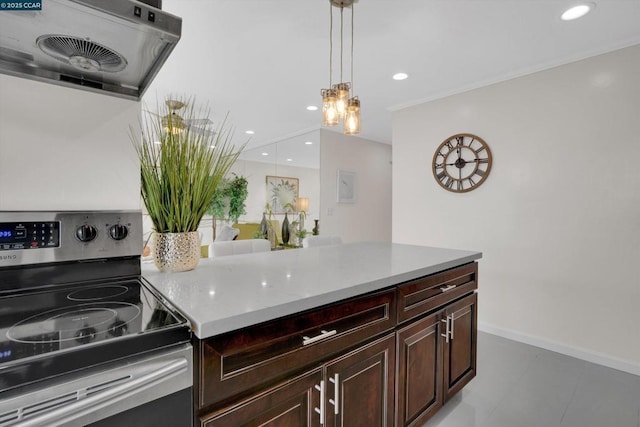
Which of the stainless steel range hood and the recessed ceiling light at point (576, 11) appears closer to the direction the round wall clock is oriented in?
the stainless steel range hood

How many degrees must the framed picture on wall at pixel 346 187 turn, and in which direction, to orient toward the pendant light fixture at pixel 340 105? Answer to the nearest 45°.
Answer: approximately 45° to its right

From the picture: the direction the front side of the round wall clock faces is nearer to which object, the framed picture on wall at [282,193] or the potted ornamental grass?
the potted ornamental grass

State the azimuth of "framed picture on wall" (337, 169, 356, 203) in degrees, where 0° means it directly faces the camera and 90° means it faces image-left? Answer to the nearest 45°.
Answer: approximately 315°

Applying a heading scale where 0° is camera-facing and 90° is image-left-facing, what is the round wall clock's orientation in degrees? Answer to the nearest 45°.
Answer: approximately 45°

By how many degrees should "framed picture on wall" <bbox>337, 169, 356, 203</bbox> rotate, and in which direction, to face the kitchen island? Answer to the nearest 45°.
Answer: approximately 45° to its right
